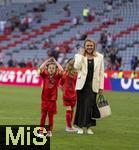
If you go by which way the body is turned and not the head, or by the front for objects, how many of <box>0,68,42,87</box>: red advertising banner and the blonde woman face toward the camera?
2

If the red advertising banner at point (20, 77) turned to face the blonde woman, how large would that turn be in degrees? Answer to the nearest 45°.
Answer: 0° — it already faces them

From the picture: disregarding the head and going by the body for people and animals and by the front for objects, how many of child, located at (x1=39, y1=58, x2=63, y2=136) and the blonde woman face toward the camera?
2

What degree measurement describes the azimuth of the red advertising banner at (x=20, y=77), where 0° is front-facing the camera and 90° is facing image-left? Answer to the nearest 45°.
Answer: approximately 0°

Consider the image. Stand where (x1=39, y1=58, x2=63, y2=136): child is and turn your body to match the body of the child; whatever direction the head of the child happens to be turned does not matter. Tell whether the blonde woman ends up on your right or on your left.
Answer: on your left

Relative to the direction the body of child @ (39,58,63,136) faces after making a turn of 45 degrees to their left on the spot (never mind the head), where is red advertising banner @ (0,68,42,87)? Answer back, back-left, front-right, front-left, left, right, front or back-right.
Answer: back-left

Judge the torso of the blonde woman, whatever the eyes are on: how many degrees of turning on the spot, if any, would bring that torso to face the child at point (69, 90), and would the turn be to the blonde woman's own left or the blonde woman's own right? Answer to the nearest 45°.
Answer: approximately 135° to the blonde woman's own right
